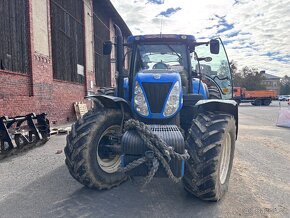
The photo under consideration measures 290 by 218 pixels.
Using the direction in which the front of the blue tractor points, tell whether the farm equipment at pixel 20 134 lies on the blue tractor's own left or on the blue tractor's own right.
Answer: on the blue tractor's own right

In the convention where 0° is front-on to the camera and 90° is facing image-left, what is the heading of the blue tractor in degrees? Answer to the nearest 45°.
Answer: approximately 0°

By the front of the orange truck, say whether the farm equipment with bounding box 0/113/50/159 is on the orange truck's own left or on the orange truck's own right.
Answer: on the orange truck's own left

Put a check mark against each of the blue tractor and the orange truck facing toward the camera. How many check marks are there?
1

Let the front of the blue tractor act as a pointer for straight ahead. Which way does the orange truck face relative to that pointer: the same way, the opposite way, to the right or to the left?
to the right

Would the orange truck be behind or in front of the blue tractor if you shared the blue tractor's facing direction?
behind

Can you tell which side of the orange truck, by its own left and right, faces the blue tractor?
left

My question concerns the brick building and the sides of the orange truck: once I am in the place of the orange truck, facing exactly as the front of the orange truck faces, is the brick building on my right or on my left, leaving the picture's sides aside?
on my left
